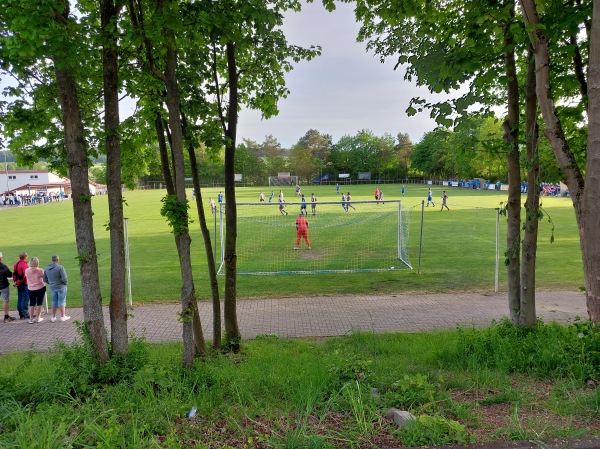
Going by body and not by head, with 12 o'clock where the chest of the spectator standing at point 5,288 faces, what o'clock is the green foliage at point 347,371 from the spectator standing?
The green foliage is roughly at 4 o'clock from the spectator standing.

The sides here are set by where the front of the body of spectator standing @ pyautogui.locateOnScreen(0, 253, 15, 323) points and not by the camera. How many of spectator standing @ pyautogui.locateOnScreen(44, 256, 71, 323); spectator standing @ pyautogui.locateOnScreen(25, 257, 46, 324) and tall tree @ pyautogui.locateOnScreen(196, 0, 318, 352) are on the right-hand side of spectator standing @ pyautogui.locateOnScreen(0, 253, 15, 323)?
3

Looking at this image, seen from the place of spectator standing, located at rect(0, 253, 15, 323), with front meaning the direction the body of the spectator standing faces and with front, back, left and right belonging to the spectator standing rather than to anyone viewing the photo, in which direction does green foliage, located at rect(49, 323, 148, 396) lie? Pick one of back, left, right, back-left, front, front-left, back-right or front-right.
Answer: back-right

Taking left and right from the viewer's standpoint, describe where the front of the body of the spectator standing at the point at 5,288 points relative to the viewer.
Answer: facing away from the viewer and to the right of the viewer

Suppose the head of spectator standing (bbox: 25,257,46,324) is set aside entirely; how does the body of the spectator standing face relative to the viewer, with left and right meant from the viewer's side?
facing away from the viewer

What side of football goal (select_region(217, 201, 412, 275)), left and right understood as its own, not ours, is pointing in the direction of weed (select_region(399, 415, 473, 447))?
back

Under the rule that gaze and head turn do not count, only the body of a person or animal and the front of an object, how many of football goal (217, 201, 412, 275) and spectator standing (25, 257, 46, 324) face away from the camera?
2

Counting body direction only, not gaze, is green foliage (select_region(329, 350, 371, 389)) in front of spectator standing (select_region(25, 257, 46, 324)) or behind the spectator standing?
behind

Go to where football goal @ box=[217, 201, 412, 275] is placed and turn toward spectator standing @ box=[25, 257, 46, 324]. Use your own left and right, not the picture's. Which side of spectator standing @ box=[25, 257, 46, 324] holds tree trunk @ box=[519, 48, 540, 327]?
left

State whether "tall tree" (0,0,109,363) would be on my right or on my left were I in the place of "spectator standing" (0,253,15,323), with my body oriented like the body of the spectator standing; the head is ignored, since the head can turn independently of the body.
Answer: on my right

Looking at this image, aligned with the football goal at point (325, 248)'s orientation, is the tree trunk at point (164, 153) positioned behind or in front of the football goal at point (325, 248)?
behind

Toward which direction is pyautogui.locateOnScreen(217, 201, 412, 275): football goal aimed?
away from the camera
